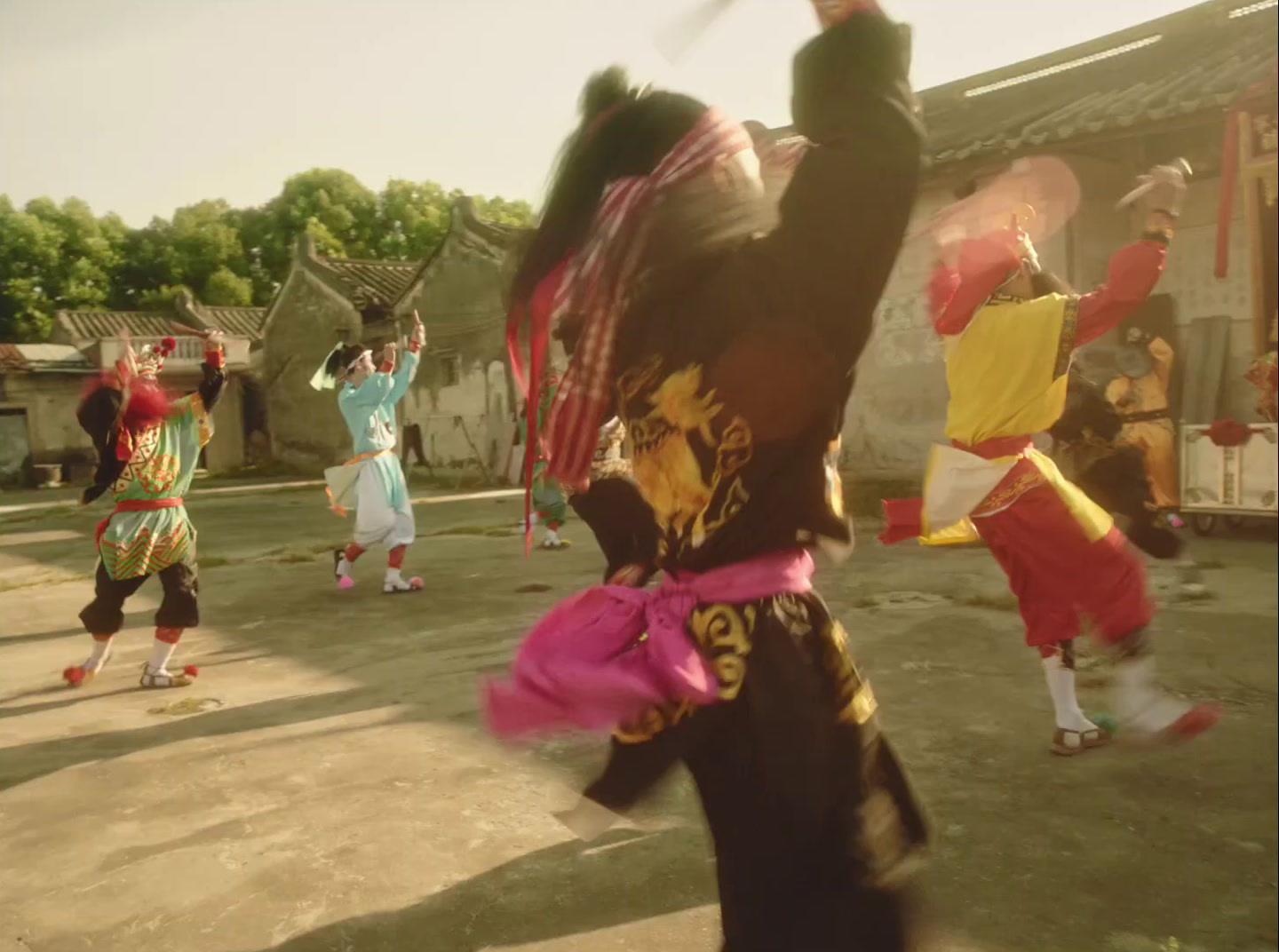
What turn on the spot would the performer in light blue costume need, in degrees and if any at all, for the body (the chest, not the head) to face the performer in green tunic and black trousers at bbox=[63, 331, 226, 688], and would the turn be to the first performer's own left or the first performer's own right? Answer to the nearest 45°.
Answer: approximately 135° to the first performer's own right

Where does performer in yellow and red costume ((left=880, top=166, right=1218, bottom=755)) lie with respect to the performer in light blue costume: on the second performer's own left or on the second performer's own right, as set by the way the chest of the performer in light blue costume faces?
on the second performer's own right

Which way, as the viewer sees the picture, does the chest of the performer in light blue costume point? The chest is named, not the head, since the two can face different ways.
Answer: to the viewer's right

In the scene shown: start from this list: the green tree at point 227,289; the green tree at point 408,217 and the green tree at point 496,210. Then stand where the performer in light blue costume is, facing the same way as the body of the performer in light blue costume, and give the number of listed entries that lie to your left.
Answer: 3

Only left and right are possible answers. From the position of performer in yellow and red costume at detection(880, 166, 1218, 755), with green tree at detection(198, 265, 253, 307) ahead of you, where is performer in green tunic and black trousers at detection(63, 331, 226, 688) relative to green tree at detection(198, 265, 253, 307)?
left

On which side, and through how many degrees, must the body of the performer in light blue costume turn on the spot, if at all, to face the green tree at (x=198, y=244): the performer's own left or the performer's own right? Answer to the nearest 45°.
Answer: approximately 90° to the performer's own left

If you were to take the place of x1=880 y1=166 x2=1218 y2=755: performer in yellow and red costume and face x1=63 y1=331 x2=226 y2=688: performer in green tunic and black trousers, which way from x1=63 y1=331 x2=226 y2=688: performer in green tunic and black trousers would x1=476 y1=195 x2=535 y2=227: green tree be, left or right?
right

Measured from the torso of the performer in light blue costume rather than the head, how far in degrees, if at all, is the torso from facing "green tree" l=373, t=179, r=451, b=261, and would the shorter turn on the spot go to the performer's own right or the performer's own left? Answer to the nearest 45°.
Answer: approximately 90° to the performer's own left
